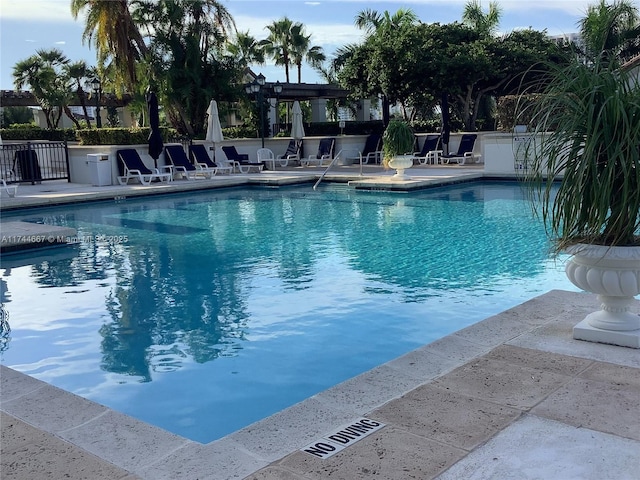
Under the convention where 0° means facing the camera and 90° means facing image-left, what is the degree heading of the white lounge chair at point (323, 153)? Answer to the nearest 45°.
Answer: approximately 45°

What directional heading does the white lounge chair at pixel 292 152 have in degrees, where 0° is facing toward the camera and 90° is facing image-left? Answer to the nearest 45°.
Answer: approximately 45°

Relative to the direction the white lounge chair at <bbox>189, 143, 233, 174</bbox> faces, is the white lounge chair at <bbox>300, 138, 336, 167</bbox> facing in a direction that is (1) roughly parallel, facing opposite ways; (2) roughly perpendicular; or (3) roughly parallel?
roughly perpendicular

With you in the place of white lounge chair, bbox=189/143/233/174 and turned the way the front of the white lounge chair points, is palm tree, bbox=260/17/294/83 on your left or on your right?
on your left

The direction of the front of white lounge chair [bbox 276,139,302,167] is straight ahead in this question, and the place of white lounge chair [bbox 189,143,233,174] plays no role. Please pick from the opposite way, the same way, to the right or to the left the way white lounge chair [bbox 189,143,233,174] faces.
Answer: to the left

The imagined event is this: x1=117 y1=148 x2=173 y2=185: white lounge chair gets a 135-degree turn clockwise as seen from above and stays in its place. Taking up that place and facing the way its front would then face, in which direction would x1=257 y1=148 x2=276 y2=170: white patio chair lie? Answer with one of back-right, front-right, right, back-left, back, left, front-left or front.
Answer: back-right
